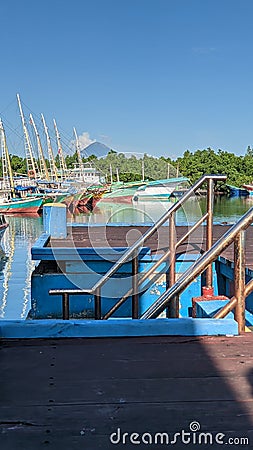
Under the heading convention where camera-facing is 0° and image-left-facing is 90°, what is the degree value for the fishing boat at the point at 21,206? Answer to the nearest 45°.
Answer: approximately 270°
